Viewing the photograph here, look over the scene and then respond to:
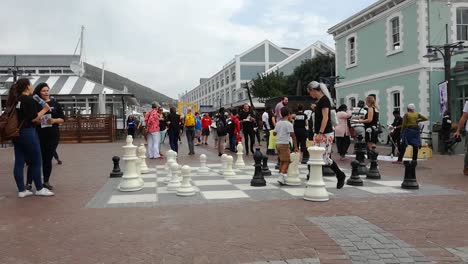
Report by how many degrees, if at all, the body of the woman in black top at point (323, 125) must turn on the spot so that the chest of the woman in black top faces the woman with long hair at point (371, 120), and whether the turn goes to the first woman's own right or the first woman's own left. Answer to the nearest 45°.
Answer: approximately 90° to the first woman's own right

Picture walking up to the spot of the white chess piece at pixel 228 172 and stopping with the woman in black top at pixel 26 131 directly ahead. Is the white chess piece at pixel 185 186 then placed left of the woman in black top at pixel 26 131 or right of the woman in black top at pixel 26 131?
left

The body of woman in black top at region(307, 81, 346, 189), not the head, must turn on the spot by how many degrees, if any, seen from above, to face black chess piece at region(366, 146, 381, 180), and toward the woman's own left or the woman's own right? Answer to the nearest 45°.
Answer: approximately 135° to the woman's own right

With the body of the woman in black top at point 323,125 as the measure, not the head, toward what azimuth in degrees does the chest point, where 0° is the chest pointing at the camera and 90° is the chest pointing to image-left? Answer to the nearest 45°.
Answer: approximately 90°
